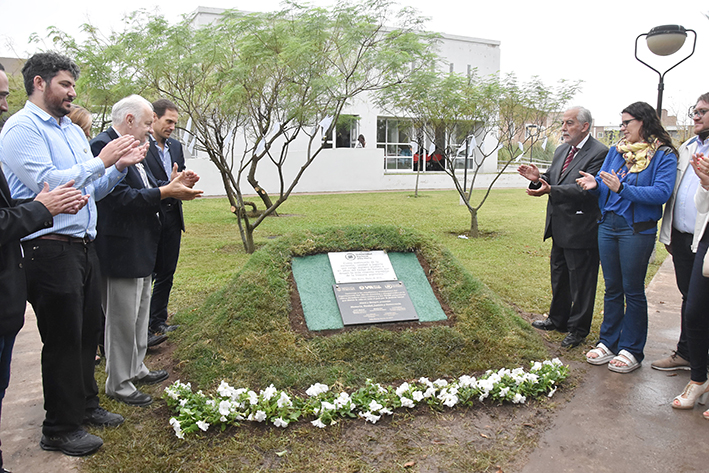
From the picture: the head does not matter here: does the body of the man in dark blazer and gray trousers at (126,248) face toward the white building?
no

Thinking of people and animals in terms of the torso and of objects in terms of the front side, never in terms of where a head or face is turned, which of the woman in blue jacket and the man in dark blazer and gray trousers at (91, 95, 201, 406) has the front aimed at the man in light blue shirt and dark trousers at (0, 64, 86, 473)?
the woman in blue jacket

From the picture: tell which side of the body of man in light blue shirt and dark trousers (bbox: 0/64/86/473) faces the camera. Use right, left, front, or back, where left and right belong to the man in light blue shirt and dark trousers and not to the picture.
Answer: right

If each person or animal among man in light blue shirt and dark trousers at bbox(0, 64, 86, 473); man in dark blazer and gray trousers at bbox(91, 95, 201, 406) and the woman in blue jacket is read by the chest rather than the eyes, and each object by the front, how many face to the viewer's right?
2

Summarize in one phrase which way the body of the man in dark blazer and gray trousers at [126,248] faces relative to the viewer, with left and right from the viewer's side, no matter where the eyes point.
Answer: facing to the right of the viewer

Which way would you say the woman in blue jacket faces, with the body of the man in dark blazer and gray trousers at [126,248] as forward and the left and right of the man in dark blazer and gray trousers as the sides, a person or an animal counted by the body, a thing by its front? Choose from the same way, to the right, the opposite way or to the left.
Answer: the opposite way

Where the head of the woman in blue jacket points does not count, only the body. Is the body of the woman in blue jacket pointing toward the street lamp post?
no

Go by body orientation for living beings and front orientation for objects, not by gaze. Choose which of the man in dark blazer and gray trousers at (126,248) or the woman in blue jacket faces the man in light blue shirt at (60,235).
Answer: the woman in blue jacket

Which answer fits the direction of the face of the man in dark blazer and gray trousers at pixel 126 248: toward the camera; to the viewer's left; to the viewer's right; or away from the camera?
to the viewer's right

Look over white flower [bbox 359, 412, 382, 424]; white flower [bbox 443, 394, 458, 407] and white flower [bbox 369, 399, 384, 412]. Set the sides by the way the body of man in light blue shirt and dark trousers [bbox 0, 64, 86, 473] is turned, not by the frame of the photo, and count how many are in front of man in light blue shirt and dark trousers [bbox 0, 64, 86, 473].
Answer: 3

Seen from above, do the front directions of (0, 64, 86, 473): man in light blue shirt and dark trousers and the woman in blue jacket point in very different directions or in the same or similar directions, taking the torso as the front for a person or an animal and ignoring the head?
very different directions
